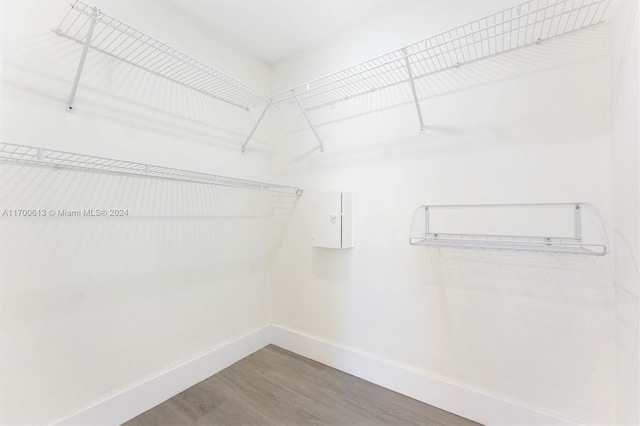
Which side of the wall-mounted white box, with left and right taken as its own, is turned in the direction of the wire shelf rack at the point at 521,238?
left

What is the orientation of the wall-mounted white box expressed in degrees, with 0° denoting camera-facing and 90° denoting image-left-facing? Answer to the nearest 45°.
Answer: approximately 45°

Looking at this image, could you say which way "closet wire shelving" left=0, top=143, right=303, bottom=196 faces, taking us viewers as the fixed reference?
facing the viewer and to the right of the viewer

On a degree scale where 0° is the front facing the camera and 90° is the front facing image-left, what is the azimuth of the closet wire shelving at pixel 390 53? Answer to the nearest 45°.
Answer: approximately 0°

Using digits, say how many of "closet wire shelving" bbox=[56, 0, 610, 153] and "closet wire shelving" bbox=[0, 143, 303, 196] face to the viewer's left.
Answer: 0

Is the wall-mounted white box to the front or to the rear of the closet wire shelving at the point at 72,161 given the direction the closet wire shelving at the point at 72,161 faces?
to the front
